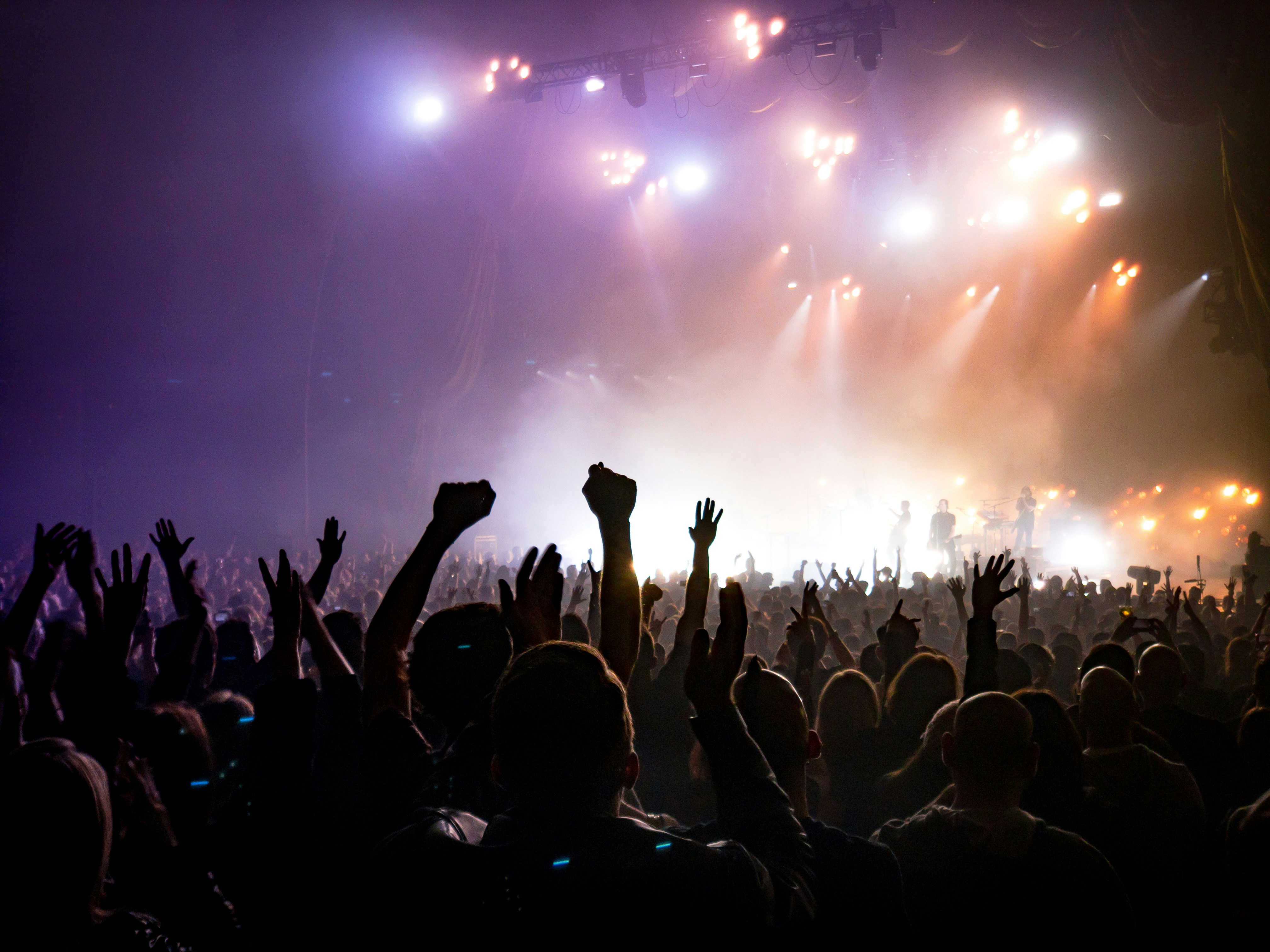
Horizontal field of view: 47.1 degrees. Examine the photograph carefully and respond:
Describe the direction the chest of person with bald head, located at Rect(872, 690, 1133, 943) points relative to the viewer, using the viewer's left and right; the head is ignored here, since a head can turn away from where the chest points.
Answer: facing away from the viewer

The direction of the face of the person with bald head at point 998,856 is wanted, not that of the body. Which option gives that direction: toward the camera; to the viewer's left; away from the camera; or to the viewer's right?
away from the camera

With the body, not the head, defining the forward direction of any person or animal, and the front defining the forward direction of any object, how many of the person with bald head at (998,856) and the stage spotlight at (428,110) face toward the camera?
1

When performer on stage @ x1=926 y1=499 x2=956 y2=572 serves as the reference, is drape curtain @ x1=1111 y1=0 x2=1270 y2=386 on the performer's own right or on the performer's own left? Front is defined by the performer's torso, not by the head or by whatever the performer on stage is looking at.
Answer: on the performer's own left

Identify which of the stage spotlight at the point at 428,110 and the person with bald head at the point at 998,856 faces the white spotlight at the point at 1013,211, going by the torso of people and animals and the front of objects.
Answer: the person with bald head

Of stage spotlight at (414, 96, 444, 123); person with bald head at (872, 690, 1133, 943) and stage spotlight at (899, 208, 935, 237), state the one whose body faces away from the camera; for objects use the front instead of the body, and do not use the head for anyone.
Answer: the person with bald head
